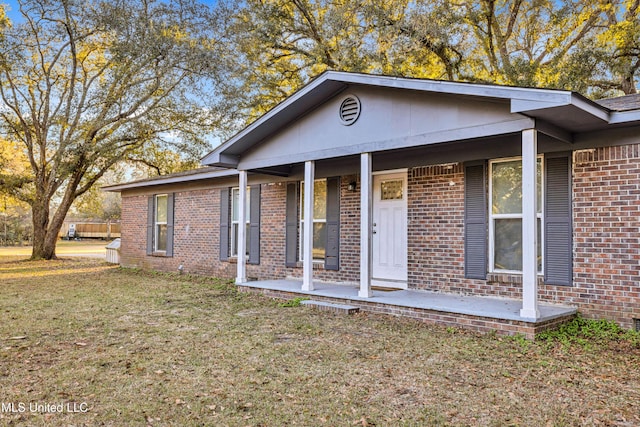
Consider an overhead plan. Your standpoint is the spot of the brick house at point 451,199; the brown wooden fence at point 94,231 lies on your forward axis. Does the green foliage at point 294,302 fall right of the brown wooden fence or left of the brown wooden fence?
left

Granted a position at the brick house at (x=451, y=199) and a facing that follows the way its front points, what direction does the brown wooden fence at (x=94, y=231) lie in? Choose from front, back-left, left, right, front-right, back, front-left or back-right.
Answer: right

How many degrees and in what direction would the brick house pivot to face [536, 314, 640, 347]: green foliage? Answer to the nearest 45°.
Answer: approximately 90° to its left

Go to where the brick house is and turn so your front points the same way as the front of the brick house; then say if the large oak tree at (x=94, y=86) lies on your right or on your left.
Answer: on your right

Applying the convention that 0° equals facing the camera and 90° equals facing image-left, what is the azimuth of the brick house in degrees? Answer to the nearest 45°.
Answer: approximately 45°
